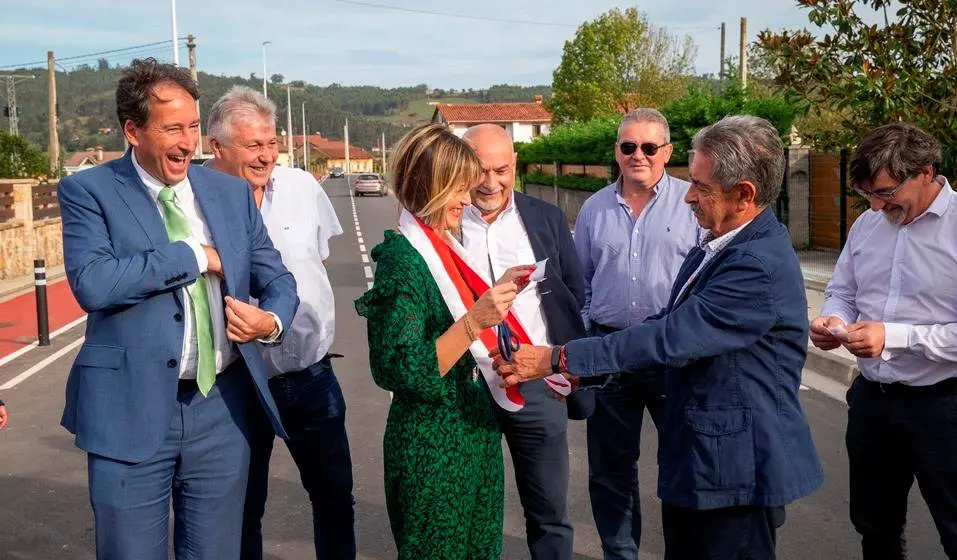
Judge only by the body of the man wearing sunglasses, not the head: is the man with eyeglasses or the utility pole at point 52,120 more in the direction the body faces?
the man with eyeglasses

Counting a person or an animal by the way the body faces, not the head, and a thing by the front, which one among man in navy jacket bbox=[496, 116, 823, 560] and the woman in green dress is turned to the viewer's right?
the woman in green dress

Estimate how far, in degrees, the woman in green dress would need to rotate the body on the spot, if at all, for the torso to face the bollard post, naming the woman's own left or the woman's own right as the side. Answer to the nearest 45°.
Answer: approximately 135° to the woman's own left

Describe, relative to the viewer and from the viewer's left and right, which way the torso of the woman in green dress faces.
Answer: facing to the right of the viewer

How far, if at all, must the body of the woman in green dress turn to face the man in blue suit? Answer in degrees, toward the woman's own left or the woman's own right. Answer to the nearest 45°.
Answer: approximately 180°

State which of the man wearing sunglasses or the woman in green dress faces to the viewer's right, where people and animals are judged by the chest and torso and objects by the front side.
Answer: the woman in green dress

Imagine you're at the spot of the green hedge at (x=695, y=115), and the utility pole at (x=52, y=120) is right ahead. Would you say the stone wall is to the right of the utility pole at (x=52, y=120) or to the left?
left

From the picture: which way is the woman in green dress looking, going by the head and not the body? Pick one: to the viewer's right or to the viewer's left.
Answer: to the viewer's right

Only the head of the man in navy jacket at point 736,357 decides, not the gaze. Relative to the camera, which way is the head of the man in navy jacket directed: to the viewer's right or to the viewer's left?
to the viewer's left

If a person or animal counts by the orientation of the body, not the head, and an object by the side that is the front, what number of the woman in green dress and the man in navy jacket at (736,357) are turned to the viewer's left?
1

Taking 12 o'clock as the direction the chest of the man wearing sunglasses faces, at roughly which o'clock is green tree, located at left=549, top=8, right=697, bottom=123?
The green tree is roughly at 6 o'clock from the man wearing sunglasses.

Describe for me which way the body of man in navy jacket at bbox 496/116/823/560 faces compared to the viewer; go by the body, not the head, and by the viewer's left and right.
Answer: facing to the left of the viewer
